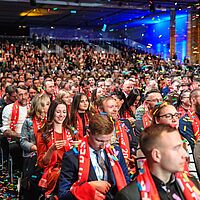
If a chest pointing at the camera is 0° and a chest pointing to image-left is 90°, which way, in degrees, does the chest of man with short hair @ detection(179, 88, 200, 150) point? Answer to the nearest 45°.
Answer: approximately 315°

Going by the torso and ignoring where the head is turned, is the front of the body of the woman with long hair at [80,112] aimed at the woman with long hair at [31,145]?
no

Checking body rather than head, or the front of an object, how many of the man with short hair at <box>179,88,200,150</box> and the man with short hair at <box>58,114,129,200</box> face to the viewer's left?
0

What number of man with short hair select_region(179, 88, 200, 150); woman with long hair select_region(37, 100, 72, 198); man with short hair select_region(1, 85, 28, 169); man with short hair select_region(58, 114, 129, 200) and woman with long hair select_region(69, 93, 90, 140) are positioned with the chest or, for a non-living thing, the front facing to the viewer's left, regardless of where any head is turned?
0

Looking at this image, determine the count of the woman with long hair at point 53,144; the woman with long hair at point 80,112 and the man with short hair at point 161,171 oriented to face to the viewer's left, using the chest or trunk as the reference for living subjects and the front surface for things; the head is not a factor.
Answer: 0

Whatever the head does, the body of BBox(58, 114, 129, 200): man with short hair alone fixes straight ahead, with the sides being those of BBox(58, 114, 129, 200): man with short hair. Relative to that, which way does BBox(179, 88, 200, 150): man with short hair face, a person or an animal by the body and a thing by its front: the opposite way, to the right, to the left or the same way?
the same way

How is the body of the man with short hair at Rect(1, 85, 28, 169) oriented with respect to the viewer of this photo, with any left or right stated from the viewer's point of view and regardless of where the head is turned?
facing the viewer and to the right of the viewer

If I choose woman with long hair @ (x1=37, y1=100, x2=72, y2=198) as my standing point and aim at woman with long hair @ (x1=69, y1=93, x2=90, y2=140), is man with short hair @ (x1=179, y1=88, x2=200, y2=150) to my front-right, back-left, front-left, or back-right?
front-right

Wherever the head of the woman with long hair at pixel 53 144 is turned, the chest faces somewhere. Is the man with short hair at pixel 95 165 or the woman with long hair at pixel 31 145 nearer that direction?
the man with short hair

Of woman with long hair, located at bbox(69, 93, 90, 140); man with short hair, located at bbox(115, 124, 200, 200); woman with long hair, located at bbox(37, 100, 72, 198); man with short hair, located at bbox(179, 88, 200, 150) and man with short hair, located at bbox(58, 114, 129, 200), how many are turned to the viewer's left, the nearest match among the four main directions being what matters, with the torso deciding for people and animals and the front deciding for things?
0
